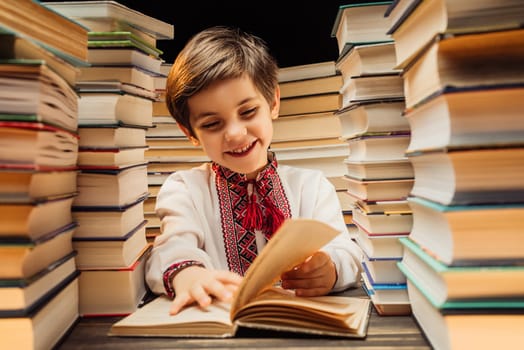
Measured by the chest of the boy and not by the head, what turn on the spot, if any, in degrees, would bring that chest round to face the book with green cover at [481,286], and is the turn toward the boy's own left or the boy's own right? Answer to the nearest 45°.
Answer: approximately 45° to the boy's own left

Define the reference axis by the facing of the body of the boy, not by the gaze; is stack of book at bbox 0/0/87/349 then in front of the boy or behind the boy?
in front

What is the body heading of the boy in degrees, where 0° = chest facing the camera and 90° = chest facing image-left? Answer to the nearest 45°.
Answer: approximately 0°

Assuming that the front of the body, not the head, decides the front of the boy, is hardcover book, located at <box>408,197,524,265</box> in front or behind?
in front
